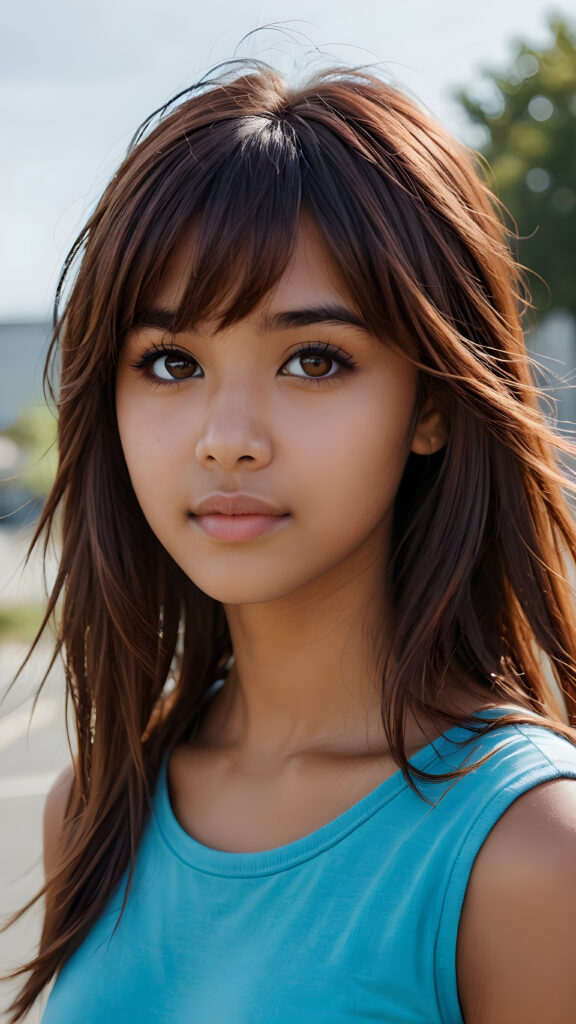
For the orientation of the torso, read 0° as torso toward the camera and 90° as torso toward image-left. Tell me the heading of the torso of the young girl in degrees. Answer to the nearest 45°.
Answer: approximately 45°

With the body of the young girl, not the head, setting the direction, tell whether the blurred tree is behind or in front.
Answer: behind
